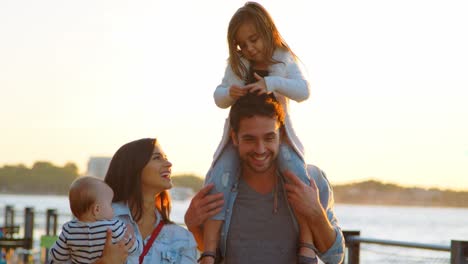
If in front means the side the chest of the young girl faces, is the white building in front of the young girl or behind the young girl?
behind

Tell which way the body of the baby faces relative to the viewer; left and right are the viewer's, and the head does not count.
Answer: facing away from the viewer and to the right of the viewer

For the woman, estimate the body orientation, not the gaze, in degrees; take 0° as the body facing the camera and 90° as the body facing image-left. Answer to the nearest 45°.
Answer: approximately 315°

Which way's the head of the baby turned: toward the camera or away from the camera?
away from the camera

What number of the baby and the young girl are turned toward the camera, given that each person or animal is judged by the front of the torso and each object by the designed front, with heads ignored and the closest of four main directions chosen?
1

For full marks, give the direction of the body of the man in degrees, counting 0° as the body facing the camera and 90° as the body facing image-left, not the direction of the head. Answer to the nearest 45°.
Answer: approximately 0°

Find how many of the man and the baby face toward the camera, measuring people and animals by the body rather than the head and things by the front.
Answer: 1

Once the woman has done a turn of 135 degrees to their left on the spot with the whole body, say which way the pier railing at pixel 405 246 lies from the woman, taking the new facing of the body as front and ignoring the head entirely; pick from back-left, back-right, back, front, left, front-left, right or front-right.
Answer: front-right

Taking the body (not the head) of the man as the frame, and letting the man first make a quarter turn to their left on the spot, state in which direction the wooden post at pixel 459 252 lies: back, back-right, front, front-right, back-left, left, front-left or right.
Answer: front-left
